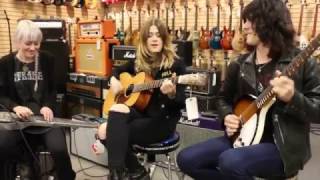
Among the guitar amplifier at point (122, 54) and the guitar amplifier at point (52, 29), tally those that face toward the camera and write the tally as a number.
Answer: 2

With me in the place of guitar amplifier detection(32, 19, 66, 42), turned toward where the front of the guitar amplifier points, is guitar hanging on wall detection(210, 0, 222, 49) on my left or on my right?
on my left

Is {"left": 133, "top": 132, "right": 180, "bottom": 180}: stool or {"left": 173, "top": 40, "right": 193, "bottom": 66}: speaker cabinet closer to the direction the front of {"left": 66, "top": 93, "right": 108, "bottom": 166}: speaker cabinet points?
the stool

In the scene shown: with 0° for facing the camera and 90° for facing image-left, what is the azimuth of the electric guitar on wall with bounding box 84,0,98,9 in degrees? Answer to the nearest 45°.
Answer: approximately 0°
